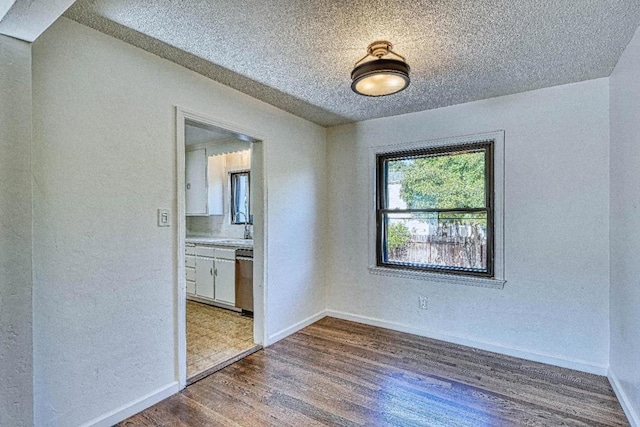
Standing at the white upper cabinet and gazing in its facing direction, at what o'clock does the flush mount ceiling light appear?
The flush mount ceiling light is roughly at 10 o'clock from the white upper cabinet.

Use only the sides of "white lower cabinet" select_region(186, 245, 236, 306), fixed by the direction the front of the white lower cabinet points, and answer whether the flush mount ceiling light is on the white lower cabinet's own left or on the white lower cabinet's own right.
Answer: on the white lower cabinet's own left

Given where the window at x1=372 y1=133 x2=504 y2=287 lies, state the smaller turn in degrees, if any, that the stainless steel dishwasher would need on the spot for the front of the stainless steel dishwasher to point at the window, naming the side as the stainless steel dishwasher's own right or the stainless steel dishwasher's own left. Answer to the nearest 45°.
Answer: approximately 90° to the stainless steel dishwasher's own left

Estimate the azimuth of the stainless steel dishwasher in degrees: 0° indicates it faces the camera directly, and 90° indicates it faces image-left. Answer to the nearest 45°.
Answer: approximately 45°

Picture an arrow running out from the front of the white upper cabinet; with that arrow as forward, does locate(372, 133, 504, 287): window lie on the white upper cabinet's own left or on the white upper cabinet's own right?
on the white upper cabinet's own left

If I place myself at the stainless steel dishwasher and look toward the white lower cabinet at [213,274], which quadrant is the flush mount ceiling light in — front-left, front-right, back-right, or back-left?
back-left

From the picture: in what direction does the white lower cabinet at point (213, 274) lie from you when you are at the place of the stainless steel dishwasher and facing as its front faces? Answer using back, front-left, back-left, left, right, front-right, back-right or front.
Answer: right

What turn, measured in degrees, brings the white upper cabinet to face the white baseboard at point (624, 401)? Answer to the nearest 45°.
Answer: approximately 90° to its left

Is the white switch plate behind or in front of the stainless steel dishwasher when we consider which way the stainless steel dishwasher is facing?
in front

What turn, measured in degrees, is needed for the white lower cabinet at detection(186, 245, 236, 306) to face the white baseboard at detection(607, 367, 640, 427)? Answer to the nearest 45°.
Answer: approximately 90° to its left
